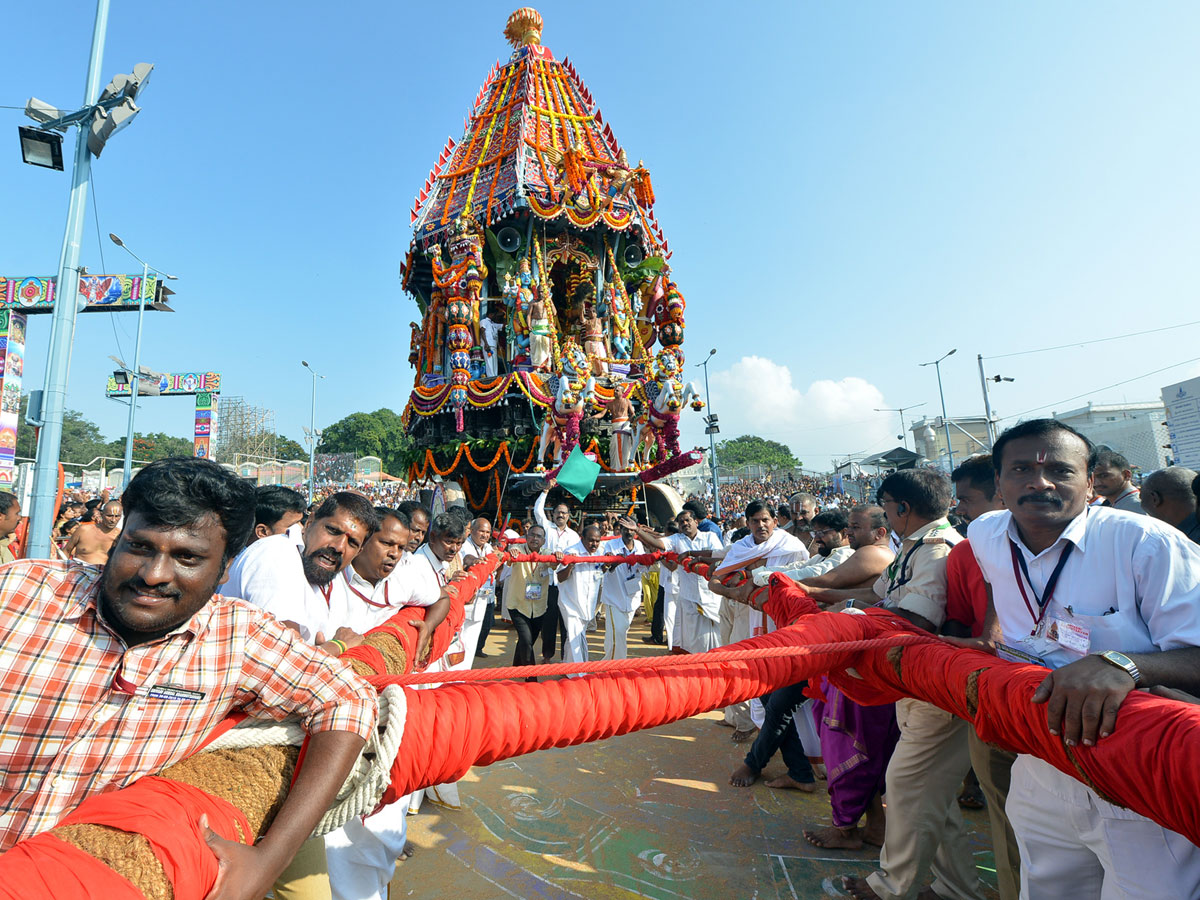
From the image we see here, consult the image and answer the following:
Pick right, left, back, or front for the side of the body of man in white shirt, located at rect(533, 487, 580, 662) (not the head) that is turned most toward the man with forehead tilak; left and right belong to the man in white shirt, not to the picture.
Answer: front

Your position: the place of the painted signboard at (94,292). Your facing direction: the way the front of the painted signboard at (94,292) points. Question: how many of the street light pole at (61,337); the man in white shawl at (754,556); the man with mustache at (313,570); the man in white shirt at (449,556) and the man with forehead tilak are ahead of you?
5

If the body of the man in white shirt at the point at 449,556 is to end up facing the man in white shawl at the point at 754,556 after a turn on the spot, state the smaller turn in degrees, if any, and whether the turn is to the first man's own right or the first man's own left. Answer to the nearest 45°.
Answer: approximately 45° to the first man's own left

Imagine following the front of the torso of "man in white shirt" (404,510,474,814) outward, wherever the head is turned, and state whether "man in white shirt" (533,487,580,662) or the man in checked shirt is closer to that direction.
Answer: the man in checked shirt

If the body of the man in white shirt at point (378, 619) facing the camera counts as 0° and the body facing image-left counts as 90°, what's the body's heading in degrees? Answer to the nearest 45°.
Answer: approximately 315°

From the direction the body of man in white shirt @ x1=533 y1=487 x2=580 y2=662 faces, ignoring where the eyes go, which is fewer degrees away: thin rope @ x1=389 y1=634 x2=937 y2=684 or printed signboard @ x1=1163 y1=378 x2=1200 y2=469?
the thin rope

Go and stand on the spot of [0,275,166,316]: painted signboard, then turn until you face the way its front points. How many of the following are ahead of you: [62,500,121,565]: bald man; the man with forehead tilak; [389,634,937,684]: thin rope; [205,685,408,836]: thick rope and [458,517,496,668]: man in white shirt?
5

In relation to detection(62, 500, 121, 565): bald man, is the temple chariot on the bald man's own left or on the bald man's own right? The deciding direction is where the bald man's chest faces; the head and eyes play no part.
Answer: on the bald man's own left

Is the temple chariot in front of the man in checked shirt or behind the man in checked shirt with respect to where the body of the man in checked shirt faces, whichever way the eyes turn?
behind

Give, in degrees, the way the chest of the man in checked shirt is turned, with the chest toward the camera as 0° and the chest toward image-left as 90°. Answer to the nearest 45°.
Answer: approximately 0°

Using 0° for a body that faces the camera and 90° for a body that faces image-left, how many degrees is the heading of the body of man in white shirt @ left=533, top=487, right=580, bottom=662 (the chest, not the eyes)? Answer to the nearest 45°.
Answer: approximately 0°
